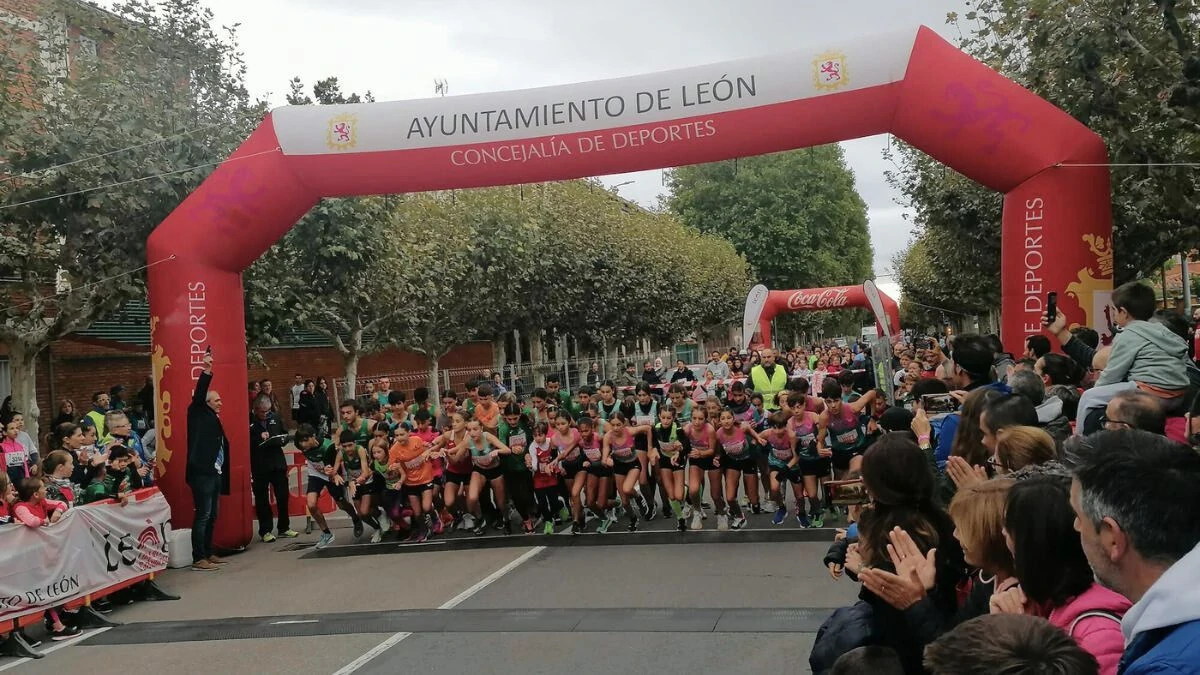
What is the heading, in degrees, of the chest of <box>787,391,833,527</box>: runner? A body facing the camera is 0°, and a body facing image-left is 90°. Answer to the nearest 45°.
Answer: approximately 0°

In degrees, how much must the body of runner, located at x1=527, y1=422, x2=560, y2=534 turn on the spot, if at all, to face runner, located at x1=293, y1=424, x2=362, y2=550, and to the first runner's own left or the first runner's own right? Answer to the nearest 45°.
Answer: approximately 90° to the first runner's own right

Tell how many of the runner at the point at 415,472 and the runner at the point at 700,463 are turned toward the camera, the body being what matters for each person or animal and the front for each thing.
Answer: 2

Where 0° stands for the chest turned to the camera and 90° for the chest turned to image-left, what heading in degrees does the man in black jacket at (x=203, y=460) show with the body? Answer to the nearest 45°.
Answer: approximately 270°

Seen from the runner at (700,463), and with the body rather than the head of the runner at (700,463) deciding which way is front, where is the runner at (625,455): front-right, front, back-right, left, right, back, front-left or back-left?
right

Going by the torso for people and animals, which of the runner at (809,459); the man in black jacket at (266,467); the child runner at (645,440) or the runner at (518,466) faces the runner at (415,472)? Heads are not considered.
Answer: the man in black jacket

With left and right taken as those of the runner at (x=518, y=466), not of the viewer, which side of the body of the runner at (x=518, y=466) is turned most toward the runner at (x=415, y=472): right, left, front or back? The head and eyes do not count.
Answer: right

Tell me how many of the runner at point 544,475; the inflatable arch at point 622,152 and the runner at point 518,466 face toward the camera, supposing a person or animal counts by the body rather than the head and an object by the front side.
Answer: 3

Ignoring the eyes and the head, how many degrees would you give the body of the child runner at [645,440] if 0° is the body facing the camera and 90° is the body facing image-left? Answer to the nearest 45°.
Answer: approximately 0°

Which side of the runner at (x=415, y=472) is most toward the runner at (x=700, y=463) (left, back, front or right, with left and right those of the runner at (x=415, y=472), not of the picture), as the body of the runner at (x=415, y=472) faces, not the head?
left

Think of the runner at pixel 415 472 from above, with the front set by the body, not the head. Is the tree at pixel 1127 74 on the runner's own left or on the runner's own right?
on the runner's own left
